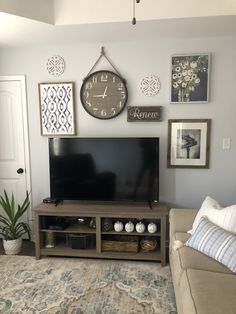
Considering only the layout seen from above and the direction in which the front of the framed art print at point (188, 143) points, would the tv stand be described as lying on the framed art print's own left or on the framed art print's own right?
on the framed art print's own right

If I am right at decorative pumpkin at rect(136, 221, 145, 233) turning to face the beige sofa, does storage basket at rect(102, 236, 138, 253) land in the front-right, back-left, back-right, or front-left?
back-right

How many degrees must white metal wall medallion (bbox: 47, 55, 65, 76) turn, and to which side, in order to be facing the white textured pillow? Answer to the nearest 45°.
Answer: approximately 45° to its left

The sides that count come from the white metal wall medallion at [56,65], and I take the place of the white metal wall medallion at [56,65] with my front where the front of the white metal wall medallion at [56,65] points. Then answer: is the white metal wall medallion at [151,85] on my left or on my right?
on my left

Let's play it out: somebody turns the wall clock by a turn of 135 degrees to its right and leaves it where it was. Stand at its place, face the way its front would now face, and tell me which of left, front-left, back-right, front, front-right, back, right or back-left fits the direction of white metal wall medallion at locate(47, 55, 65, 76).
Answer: front-left

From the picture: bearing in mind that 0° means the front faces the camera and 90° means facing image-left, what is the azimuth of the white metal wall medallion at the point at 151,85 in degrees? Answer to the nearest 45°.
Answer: approximately 0°

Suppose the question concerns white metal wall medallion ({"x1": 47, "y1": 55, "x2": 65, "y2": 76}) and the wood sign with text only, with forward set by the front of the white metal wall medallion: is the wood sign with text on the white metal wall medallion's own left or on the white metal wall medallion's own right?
on the white metal wall medallion's own left

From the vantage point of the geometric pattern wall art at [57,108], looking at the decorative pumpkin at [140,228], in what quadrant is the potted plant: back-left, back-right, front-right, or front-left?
back-right

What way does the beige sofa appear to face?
to the viewer's left
